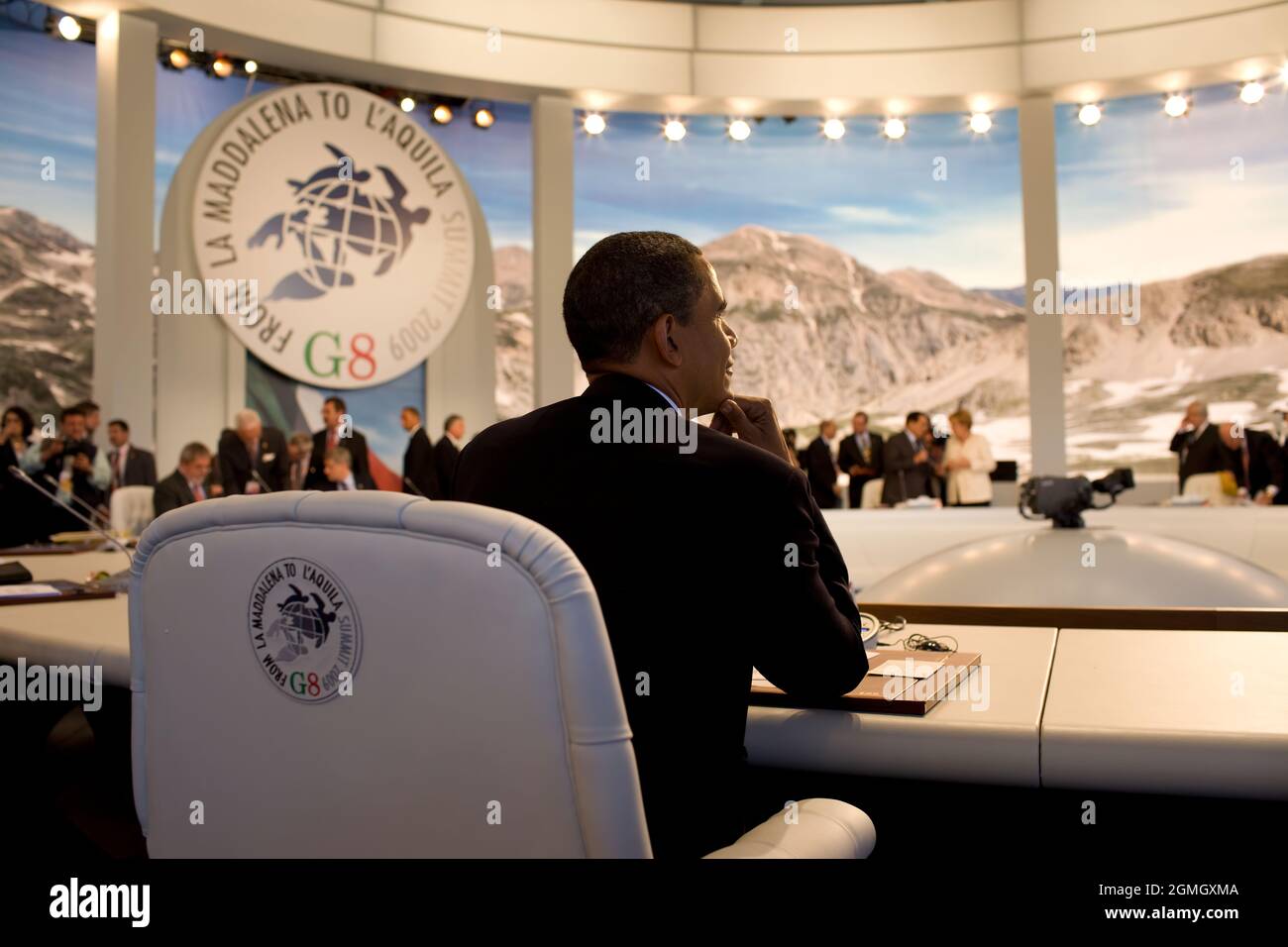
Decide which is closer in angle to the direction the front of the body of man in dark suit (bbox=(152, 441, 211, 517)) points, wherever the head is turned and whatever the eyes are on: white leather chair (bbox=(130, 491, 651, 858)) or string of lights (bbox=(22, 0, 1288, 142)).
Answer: the white leather chair

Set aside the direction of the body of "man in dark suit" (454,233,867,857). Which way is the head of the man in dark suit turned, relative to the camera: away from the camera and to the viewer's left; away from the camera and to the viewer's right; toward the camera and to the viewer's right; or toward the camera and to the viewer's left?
away from the camera and to the viewer's right

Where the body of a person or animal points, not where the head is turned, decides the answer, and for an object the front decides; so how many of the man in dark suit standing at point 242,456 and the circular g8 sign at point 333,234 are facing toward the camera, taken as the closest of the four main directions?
2

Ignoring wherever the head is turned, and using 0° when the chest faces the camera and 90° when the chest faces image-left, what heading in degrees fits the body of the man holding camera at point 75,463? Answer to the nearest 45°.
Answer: approximately 0°

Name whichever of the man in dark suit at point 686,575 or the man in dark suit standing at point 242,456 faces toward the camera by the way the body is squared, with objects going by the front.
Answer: the man in dark suit standing

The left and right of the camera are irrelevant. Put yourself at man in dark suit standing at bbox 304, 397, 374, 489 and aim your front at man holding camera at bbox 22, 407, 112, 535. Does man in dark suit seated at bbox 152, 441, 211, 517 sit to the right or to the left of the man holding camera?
left

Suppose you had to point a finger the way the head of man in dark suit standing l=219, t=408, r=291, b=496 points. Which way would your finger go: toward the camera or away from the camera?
toward the camera

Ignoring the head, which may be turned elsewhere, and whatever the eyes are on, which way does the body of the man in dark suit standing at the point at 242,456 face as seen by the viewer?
toward the camera

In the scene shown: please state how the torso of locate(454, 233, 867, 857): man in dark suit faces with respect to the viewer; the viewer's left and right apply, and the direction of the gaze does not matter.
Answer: facing away from the viewer and to the right of the viewer
